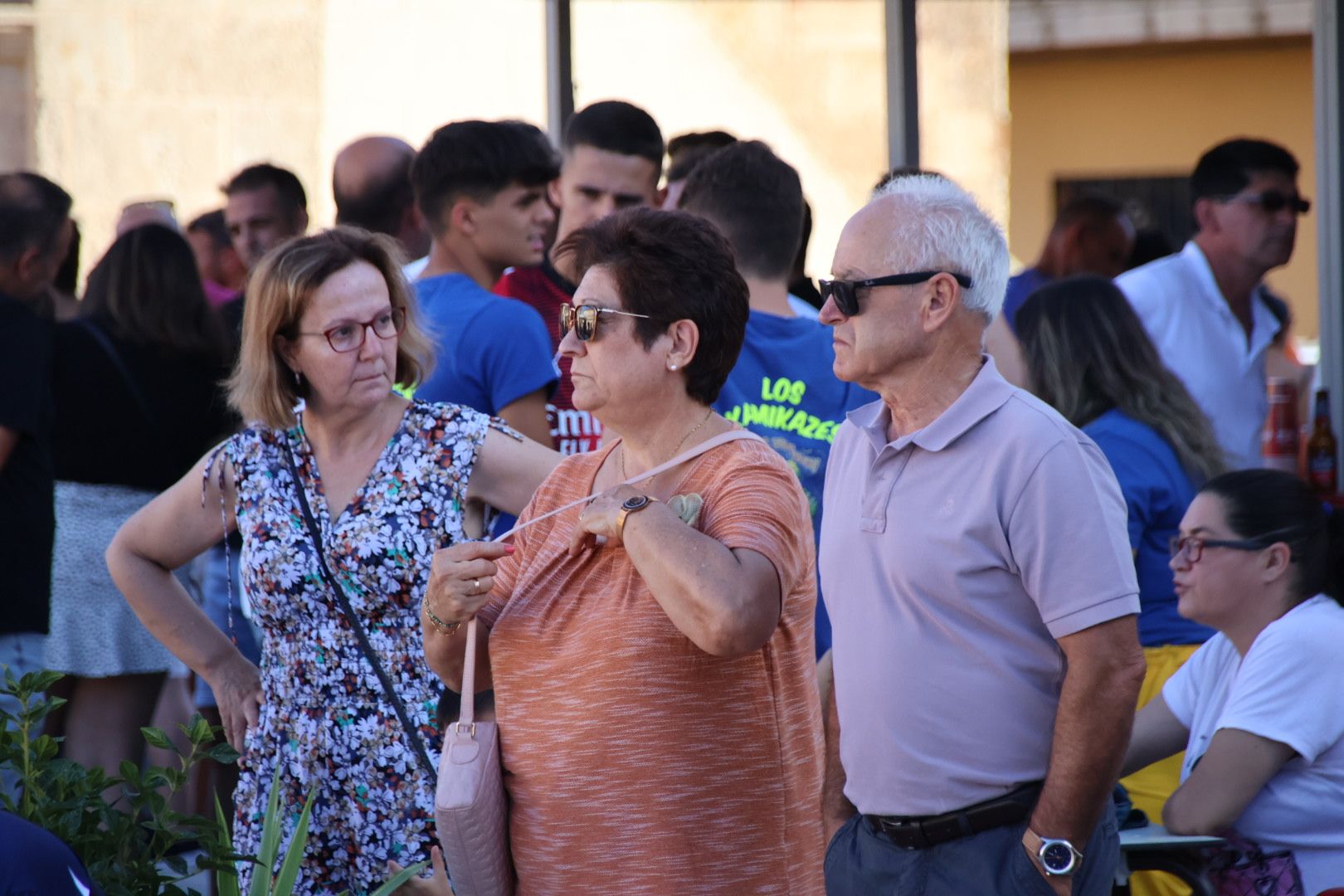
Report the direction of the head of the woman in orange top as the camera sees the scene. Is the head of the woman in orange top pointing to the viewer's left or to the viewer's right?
to the viewer's left

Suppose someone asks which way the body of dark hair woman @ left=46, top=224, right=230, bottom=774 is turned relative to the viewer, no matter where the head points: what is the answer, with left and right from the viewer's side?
facing away from the viewer

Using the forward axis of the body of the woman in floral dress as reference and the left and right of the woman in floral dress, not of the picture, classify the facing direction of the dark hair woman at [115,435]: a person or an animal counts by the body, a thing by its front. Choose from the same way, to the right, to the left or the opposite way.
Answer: the opposite way

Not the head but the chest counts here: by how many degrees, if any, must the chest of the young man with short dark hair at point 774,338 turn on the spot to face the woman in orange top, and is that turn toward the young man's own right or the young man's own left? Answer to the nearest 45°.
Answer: approximately 180°

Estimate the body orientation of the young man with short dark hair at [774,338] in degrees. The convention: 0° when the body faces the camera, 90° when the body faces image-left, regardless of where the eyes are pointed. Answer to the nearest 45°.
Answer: approximately 180°

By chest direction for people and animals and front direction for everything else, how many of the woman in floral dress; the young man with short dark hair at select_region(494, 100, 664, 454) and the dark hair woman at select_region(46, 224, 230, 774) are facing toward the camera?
2

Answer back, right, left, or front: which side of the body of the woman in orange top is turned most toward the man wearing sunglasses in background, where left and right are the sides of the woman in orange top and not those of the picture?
back

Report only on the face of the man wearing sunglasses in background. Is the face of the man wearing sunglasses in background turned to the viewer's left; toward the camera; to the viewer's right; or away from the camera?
to the viewer's right

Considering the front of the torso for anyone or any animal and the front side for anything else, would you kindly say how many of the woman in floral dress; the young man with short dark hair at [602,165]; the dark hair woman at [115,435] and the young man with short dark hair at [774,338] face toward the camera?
2

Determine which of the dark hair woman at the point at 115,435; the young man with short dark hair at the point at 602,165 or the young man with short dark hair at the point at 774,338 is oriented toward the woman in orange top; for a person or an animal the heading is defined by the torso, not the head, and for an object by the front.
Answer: the young man with short dark hair at the point at 602,165

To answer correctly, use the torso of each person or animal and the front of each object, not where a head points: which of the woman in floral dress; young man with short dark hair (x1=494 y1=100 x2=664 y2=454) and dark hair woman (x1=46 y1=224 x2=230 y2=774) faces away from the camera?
the dark hair woman

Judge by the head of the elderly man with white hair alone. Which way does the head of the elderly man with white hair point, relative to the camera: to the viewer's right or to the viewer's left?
to the viewer's left

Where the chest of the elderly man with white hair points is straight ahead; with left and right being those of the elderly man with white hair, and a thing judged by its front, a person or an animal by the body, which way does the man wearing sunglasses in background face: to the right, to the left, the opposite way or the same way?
to the left

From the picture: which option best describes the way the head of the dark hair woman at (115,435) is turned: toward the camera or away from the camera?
away from the camera

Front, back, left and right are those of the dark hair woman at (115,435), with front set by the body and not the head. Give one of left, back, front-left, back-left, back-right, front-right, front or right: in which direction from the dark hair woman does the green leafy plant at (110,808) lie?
back
